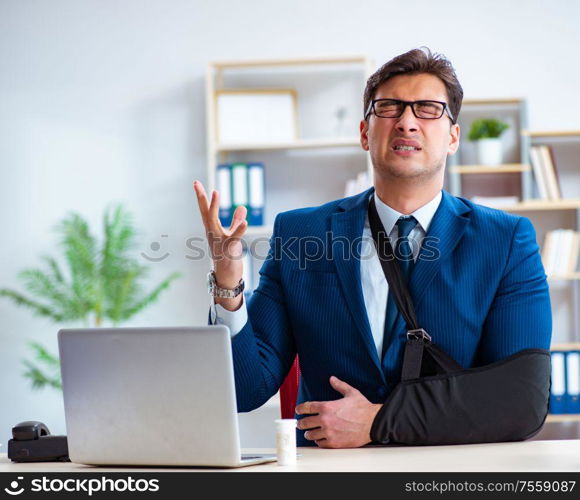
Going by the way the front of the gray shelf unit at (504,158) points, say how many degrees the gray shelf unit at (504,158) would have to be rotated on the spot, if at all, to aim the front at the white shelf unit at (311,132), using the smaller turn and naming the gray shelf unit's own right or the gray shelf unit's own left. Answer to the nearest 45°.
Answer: approximately 90° to the gray shelf unit's own right

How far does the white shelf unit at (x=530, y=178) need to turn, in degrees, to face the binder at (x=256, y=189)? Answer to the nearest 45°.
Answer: approximately 90° to its right

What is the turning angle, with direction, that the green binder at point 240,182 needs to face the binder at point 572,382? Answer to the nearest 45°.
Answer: approximately 90° to its left

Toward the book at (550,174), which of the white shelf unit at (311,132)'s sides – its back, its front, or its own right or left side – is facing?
left

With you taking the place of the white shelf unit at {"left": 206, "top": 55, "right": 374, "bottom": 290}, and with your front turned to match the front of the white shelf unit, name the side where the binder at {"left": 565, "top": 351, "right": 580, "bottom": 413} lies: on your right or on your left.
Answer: on your left

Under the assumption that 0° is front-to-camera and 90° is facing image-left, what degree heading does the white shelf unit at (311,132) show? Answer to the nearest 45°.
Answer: approximately 0°

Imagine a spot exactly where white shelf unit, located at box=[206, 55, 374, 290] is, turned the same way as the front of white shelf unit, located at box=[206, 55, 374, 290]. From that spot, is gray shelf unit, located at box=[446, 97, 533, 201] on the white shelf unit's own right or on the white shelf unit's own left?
on the white shelf unit's own left

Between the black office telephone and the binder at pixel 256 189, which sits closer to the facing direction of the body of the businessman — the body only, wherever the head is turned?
the black office telephone
